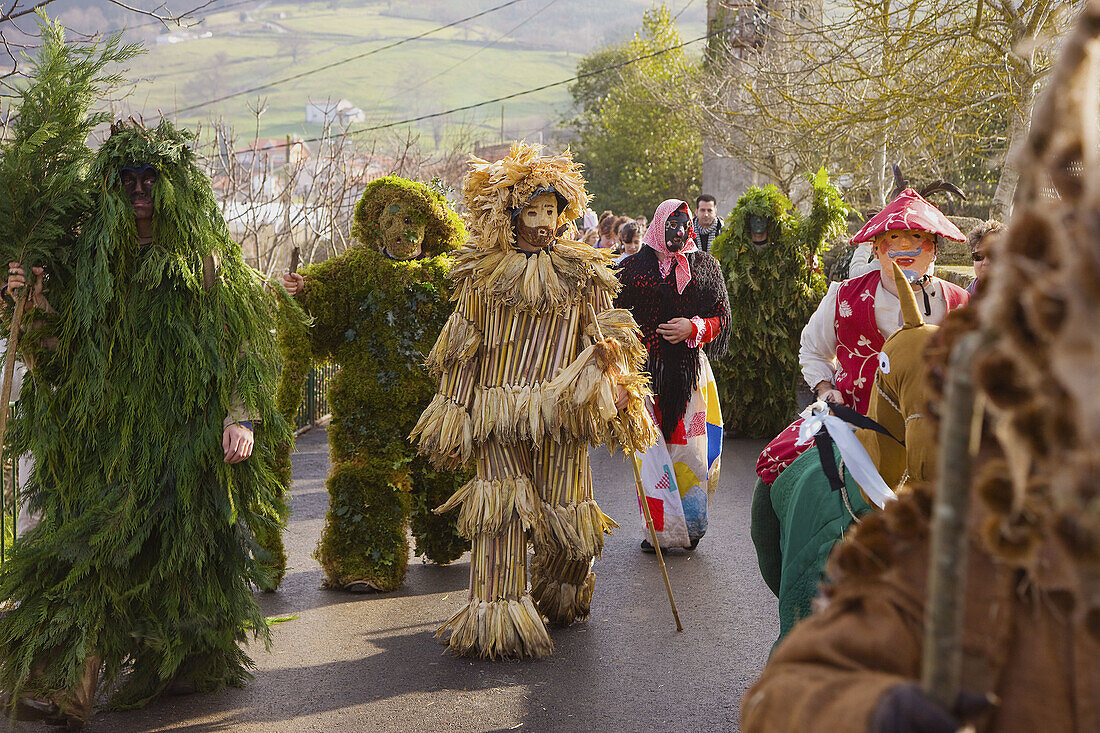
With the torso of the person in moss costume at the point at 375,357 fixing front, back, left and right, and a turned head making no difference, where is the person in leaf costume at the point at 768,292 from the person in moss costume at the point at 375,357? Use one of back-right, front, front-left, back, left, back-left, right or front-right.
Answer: back-left

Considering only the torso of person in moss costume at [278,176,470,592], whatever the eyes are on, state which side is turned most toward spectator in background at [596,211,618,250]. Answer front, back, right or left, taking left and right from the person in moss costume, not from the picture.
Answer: back

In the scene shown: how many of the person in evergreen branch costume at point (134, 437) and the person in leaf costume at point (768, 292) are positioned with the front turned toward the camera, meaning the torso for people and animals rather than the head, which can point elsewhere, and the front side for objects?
2

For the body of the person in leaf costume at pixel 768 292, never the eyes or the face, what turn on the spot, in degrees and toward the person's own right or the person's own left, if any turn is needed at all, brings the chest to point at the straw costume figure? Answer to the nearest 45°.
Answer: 0° — they already face it

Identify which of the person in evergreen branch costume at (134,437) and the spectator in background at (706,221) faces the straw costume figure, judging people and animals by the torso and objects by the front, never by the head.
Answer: the spectator in background

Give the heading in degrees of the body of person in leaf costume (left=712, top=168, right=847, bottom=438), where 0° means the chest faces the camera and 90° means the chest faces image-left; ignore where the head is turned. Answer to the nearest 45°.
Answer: approximately 0°
